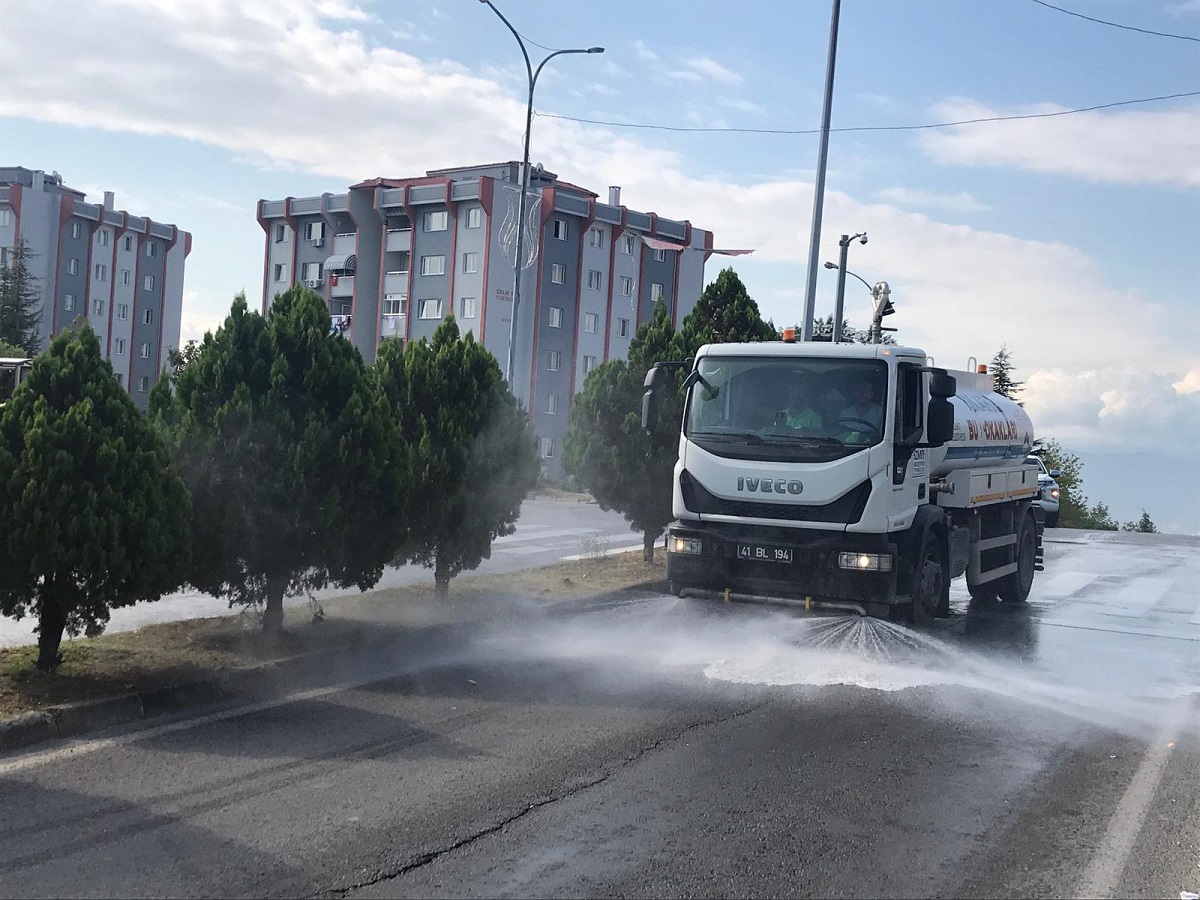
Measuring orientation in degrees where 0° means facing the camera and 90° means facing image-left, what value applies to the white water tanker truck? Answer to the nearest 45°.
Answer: approximately 45°
